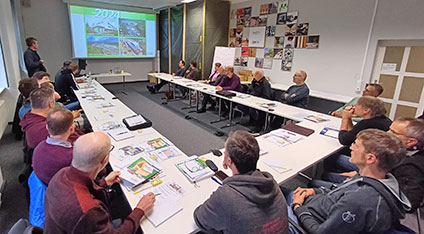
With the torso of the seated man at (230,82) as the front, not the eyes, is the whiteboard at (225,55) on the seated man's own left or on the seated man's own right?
on the seated man's own right

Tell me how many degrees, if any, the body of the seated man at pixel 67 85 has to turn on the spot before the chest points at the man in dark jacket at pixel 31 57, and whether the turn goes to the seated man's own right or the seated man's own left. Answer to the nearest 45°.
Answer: approximately 45° to the seated man's own left

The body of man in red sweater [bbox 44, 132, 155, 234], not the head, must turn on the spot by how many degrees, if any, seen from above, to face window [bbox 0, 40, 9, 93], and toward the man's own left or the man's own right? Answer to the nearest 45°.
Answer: approximately 45° to the man's own left

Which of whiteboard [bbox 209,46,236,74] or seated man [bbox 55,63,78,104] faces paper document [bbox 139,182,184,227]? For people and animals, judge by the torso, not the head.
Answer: the whiteboard

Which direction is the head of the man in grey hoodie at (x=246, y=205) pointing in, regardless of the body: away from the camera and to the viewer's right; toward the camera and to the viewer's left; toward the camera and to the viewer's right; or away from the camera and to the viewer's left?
away from the camera and to the viewer's left

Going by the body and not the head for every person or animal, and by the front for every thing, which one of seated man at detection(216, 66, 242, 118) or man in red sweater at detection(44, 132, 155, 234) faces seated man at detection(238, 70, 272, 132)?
the man in red sweater

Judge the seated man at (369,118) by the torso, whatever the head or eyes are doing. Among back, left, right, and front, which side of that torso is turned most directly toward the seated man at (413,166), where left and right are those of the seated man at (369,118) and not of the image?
left

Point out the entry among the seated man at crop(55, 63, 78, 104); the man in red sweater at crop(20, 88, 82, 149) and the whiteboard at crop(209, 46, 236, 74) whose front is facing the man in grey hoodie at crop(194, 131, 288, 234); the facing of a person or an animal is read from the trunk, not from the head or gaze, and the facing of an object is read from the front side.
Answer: the whiteboard

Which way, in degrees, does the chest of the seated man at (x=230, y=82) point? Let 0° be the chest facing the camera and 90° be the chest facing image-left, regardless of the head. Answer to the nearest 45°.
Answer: approximately 45°

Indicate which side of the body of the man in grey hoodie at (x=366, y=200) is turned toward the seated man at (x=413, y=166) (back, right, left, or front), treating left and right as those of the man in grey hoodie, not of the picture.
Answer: right

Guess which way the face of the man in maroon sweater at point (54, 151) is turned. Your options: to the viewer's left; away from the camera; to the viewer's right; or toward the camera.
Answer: away from the camera

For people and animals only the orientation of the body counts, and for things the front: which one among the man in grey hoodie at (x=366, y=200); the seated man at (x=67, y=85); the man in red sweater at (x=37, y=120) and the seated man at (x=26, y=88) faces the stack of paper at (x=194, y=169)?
the man in grey hoodie

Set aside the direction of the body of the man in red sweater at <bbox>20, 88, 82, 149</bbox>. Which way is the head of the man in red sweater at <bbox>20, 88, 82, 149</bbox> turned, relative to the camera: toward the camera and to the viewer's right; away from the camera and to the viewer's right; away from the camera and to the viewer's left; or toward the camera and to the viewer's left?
away from the camera and to the viewer's right

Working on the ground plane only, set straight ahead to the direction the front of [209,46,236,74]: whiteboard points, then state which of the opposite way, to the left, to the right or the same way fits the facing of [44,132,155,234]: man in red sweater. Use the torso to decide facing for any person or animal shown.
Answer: the opposite way

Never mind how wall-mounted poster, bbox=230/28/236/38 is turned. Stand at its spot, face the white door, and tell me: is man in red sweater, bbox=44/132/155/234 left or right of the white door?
right

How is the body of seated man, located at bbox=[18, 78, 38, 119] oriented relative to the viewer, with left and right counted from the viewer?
facing away from the viewer and to the right of the viewer
